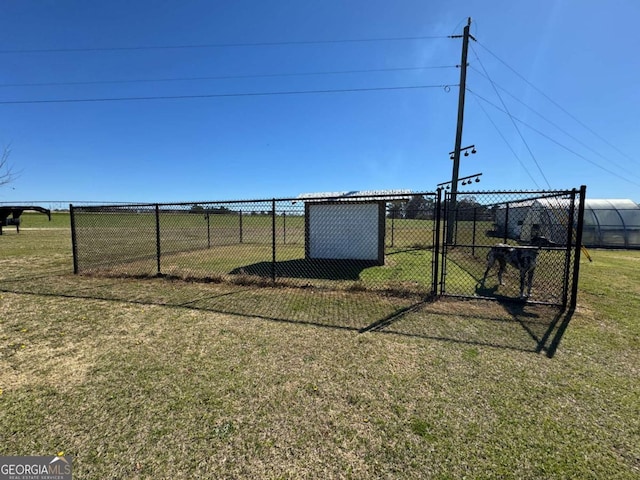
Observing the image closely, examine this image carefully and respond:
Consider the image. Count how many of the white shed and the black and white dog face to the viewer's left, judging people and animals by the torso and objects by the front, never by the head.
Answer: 0

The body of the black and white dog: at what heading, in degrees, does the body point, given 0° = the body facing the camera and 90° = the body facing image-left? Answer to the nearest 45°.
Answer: approximately 315°

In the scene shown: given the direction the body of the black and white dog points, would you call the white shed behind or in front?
behind
